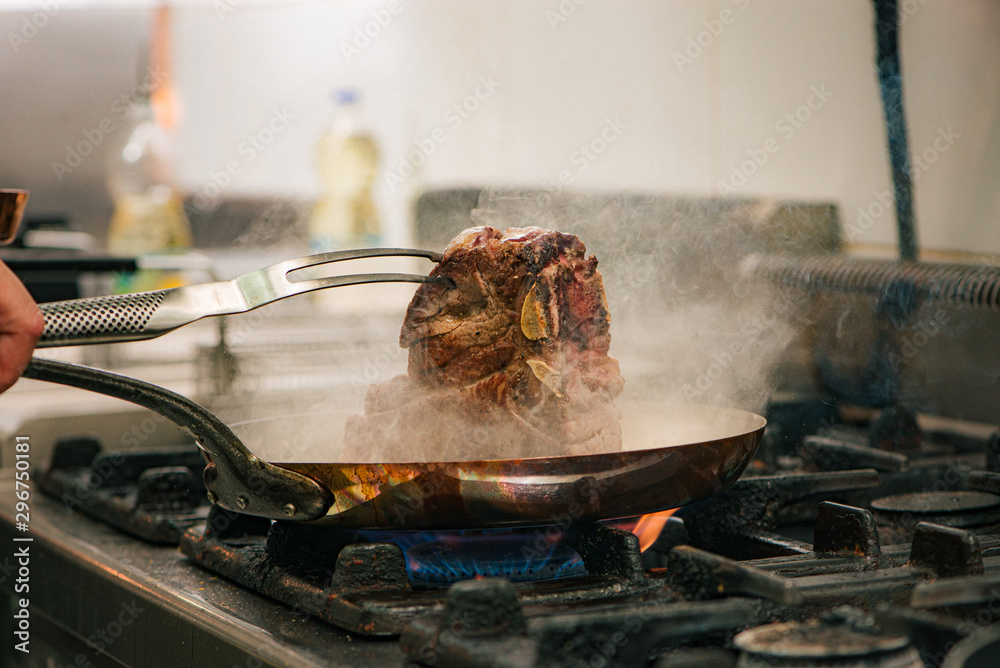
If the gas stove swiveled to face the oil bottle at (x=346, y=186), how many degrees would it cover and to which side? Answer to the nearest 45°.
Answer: approximately 135° to its right

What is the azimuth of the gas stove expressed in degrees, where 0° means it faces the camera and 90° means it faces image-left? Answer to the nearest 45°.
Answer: approximately 45°

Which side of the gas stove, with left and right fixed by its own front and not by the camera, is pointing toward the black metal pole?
back
